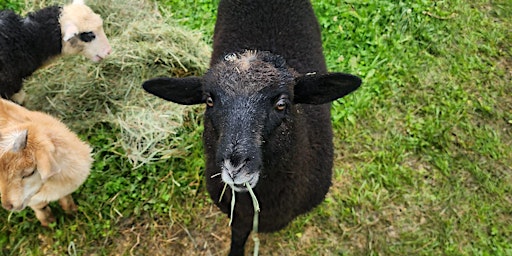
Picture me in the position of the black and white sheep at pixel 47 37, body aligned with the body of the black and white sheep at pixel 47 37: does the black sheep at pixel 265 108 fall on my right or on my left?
on my right

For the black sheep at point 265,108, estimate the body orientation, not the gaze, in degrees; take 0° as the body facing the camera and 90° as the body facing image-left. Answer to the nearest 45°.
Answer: approximately 0°

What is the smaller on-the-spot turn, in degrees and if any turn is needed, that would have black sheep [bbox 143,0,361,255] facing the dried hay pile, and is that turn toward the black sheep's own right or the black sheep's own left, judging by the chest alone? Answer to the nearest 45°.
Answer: approximately 135° to the black sheep's own right

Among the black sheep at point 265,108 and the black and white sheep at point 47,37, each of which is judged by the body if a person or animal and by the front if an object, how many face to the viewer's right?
1

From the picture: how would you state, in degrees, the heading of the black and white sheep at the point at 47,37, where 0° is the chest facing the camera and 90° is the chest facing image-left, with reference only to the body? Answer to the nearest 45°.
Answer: approximately 270°

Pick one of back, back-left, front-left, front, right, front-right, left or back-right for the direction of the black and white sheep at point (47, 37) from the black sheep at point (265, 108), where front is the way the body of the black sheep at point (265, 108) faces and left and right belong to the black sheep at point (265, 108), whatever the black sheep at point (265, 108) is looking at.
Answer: back-right
